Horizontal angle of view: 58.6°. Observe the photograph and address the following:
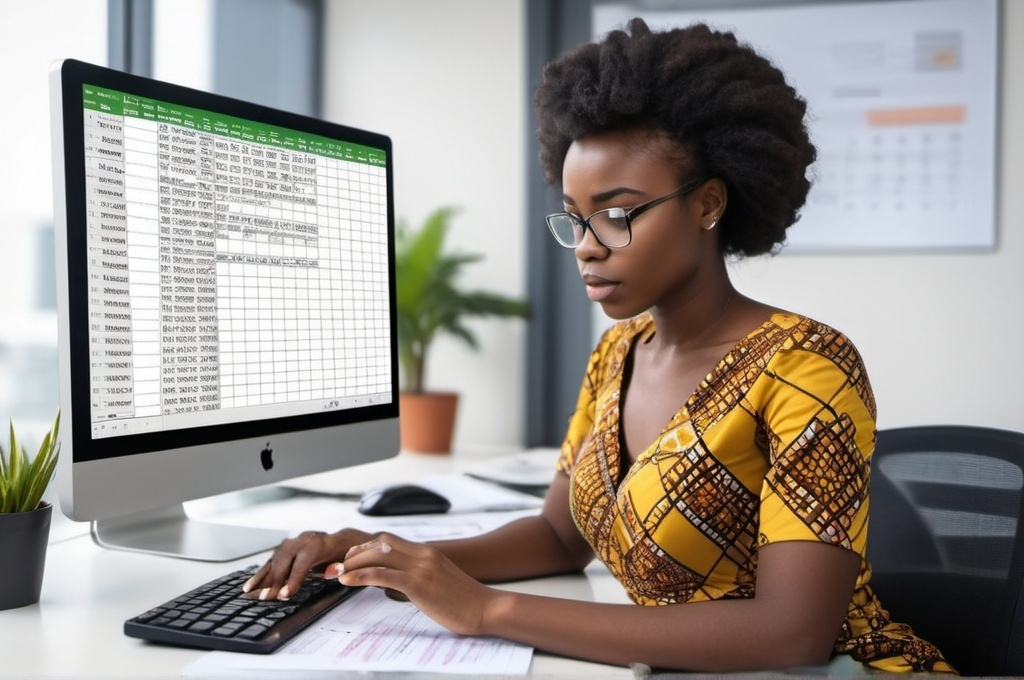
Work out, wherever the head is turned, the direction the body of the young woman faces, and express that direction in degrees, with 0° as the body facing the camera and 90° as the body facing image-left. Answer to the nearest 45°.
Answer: approximately 45°

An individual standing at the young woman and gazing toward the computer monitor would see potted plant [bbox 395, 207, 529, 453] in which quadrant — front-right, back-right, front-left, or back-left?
front-right

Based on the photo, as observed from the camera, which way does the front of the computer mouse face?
facing to the left of the viewer

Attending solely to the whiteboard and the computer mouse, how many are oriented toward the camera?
1

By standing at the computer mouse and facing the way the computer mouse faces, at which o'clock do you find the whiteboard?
The whiteboard is roughly at 5 o'clock from the computer mouse.

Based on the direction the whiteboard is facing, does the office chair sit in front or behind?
in front

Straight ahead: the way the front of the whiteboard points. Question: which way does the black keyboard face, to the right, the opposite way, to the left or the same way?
to the left

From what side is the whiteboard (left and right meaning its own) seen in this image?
front

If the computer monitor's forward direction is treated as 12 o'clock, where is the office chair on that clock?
The office chair is roughly at 11 o'clock from the computer monitor.

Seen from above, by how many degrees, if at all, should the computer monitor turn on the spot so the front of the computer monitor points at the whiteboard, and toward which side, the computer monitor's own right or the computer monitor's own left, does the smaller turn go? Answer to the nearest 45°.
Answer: approximately 90° to the computer monitor's own left

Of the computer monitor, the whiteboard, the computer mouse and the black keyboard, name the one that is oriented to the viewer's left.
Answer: the computer mouse

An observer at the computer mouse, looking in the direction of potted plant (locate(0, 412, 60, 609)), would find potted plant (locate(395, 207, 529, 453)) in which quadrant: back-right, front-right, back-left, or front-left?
back-right
